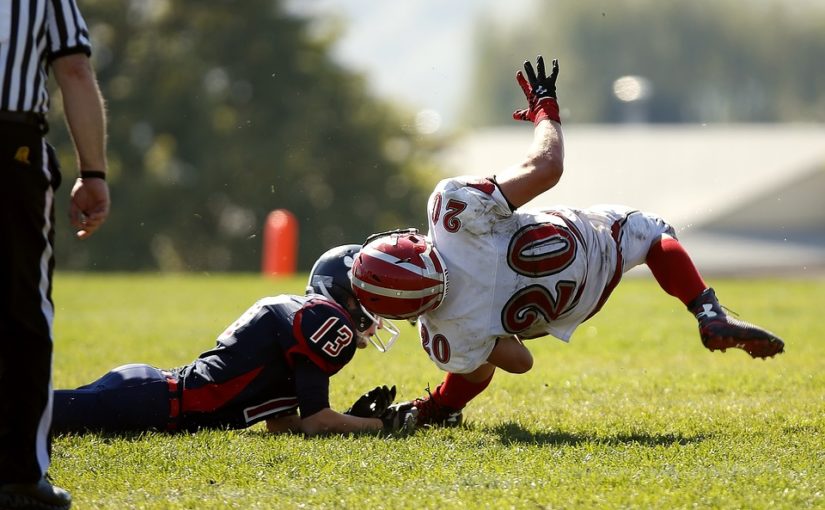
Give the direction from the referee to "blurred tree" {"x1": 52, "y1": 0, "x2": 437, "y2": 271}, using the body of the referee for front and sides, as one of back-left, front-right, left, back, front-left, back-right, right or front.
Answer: front-left

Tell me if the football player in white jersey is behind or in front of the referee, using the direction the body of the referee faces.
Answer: in front

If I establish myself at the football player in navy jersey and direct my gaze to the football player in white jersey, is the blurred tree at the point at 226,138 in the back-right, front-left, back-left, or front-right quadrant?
back-left

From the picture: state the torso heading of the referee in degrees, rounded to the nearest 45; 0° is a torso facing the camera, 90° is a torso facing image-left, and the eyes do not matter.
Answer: approximately 225°

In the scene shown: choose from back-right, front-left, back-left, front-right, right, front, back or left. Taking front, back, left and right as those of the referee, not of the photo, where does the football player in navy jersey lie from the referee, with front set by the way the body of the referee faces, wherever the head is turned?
front
